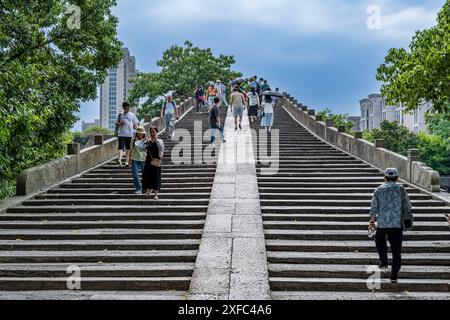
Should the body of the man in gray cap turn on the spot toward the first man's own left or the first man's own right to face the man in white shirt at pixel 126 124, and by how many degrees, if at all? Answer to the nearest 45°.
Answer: approximately 45° to the first man's own left

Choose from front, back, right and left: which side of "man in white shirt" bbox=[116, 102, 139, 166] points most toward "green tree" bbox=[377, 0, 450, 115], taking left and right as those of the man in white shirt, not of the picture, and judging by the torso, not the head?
left

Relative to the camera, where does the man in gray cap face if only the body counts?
away from the camera

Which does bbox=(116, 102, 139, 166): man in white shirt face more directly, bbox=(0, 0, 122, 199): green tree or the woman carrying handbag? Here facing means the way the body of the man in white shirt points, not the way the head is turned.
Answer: the woman carrying handbag

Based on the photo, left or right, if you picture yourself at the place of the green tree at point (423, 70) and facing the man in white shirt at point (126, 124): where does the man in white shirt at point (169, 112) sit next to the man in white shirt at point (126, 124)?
right

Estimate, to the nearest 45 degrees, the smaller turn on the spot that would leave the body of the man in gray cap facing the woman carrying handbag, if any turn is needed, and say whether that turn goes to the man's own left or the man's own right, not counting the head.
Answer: approximately 45° to the man's own left

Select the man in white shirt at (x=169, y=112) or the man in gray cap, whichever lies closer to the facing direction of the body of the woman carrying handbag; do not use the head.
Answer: the man in gray cap

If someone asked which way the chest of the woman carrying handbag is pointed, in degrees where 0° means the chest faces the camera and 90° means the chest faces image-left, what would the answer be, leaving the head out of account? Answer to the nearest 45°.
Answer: approximately 0°

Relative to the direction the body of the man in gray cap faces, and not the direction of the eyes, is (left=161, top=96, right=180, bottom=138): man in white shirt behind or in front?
in front

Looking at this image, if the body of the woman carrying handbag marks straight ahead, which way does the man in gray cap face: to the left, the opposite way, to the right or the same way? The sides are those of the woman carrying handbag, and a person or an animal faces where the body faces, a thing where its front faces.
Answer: the opposite way
